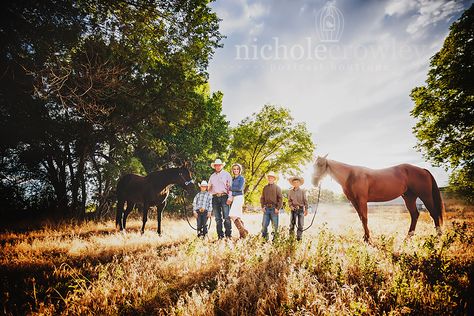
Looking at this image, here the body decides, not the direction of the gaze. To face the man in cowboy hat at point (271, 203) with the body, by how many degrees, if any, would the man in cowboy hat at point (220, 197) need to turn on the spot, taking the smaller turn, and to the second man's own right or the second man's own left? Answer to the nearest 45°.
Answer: approximately 90° to the second man's own left

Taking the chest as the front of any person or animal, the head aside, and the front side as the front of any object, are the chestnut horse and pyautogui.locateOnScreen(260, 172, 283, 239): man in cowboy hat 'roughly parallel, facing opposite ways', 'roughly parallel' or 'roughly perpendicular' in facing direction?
roughly perpendicular

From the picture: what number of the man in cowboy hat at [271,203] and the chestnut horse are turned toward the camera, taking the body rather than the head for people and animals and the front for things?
1

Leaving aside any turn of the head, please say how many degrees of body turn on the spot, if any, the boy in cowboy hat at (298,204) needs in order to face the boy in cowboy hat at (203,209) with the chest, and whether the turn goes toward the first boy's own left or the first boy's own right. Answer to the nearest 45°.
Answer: approximately 90° to the first boy's own right

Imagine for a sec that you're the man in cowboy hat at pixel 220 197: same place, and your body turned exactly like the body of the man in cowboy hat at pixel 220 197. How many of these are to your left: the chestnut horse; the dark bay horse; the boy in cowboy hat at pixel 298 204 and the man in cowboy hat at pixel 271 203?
3

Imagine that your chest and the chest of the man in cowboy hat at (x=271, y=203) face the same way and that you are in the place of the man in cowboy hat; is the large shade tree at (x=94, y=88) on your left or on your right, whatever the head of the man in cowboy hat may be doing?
on your right

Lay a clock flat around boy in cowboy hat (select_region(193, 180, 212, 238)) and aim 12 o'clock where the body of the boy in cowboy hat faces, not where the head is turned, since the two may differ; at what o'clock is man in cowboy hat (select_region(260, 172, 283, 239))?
The man in cowboy hat is roughly at 10 o'clock from the boy in cowboy hat.

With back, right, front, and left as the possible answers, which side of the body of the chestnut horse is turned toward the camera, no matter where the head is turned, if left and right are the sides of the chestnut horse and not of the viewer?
left

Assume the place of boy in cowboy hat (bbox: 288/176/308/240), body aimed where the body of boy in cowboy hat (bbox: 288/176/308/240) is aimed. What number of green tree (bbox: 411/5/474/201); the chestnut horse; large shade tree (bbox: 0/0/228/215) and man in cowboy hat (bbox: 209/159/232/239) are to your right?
2

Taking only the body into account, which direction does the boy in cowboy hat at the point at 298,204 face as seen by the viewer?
toward the camera

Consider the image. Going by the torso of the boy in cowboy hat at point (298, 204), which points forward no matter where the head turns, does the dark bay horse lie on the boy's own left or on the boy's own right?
on the boy's own right

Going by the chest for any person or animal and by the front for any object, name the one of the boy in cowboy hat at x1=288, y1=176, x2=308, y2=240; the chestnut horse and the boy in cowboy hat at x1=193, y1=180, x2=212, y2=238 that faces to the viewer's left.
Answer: the chestnut horse

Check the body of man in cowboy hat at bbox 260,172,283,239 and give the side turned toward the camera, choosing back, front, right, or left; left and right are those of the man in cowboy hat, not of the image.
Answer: front
